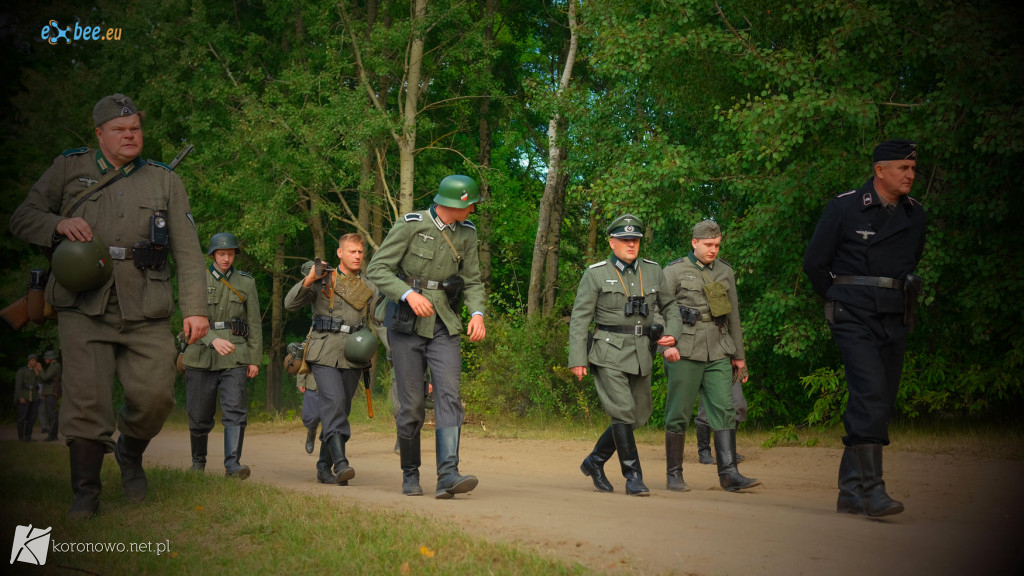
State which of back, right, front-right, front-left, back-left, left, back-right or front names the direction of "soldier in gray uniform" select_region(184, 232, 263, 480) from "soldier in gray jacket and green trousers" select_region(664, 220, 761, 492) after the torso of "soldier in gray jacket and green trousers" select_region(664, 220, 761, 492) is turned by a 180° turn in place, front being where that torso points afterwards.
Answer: front-left

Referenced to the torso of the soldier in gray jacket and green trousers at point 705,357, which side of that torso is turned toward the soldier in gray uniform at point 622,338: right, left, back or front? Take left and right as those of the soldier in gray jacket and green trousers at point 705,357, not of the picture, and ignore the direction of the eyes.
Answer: right

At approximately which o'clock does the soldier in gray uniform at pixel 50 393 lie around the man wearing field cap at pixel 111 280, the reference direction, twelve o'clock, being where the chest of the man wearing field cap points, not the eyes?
The soldier in gray uniform is roughly at 6 o'clock from the man wearing field cap.

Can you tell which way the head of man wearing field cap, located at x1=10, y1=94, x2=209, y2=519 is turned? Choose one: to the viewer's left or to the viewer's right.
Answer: to the viewer's right

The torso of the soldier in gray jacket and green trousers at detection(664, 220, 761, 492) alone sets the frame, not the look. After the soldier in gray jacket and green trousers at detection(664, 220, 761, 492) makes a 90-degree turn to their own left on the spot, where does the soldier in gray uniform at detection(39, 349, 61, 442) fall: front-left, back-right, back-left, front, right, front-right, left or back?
left

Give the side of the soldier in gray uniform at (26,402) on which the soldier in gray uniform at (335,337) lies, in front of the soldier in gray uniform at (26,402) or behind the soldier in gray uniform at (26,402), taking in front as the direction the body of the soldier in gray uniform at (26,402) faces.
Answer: in front

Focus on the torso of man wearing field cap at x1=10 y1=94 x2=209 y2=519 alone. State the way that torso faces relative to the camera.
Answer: toward the camera

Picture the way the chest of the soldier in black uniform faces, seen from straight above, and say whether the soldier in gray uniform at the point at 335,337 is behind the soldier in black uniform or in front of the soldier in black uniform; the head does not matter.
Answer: behind

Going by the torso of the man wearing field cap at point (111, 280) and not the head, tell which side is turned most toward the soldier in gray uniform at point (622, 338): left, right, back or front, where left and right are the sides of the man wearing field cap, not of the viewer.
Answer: left
